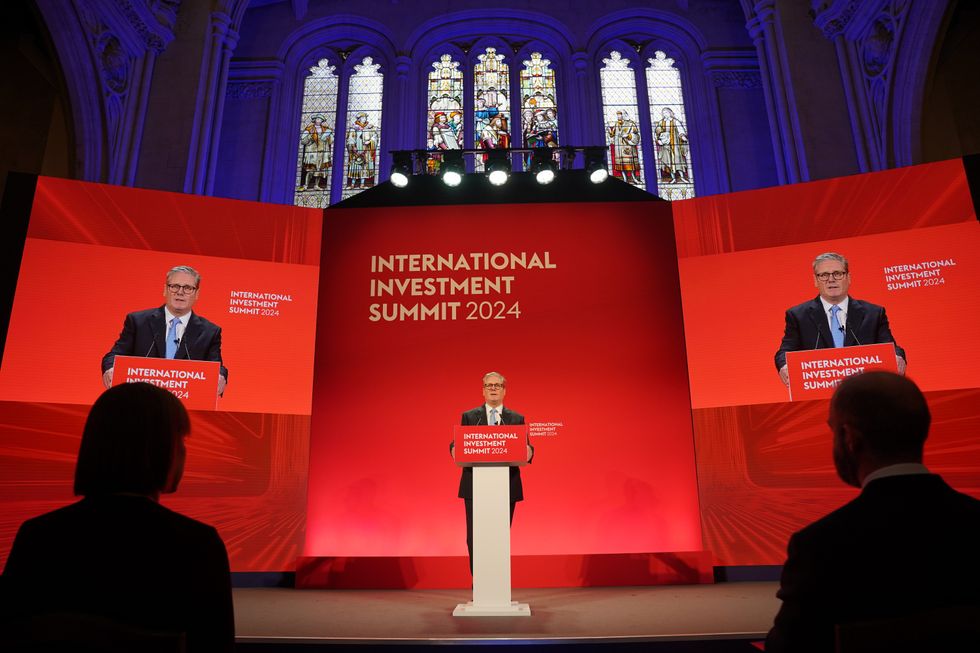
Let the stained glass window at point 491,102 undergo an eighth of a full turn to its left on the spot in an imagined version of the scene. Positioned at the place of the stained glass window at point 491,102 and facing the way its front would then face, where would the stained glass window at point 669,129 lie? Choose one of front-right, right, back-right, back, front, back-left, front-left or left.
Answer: front-left

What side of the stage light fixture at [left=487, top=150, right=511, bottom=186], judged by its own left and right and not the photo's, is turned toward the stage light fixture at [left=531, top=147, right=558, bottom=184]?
left

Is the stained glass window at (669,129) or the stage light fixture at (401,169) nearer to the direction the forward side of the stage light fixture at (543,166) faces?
the stage light fixture

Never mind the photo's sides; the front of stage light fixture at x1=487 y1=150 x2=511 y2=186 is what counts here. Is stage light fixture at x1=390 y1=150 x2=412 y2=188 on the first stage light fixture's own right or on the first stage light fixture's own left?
on the first stage light fixture's own right

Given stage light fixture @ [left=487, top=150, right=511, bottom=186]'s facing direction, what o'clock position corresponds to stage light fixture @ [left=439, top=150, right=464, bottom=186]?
stage light fixture @ [left=439, top=150, right=464, bottom=186] is roughly at 3 o'clock from stage light fixture @ [left=487, top=150, right=511, bottom=186].

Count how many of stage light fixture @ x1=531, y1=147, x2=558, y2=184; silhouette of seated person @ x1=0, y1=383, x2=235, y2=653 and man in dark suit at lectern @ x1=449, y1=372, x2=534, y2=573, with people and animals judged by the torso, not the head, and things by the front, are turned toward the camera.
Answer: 2

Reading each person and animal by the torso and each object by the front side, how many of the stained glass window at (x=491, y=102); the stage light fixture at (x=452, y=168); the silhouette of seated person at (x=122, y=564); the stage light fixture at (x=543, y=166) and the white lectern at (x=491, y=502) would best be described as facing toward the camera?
4

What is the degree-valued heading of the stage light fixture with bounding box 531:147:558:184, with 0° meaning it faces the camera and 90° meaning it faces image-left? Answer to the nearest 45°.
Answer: approximately 0°

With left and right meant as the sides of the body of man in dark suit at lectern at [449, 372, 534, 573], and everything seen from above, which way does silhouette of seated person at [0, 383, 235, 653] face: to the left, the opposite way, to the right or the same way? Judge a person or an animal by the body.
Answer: the opposite way

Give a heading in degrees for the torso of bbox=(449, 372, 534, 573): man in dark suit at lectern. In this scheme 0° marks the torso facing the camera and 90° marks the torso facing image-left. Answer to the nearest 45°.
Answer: approximately 0°
